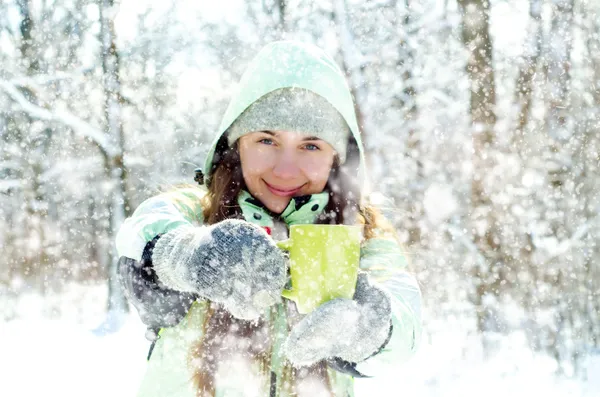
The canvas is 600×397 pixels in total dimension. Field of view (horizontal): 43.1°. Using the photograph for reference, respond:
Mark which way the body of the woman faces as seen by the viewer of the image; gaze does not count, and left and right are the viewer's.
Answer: facing the viewer

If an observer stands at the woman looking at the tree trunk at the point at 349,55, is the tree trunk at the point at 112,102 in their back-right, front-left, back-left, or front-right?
front-left

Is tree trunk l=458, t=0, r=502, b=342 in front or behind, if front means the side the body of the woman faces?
behind

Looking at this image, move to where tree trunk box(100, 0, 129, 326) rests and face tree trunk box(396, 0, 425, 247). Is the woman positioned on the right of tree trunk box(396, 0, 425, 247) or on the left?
right

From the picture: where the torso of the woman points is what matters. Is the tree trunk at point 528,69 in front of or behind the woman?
behind

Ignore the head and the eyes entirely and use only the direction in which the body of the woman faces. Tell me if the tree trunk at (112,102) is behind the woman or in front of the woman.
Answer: behind

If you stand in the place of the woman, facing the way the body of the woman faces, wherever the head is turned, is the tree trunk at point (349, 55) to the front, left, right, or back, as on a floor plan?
back

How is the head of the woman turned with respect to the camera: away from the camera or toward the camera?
toward the camera

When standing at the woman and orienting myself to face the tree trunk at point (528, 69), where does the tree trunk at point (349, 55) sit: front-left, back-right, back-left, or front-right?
front-left

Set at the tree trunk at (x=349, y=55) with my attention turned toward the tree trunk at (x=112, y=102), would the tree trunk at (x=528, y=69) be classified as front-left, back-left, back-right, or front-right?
back-left

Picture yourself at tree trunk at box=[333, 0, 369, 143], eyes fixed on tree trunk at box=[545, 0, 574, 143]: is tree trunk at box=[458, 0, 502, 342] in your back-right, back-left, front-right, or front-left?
front-right

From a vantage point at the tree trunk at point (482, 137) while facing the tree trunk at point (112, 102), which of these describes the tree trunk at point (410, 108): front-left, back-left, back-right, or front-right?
front-right
